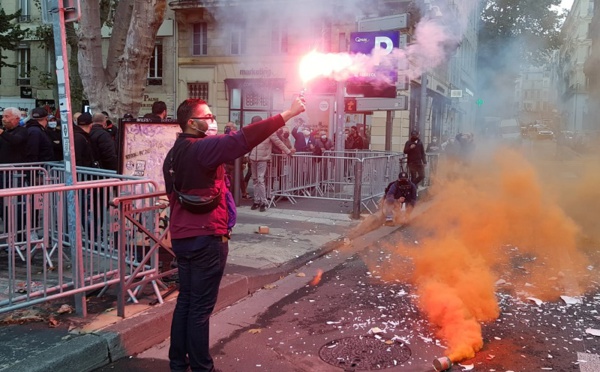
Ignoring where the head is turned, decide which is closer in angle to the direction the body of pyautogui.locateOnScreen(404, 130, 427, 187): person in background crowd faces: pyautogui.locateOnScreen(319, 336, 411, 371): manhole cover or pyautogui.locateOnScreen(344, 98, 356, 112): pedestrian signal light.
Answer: the manhole cover

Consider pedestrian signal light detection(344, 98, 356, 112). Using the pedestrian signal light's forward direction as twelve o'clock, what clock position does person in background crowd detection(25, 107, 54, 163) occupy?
The person in background crowd is roughly at 1 o'clock from the pedestrian signal light.

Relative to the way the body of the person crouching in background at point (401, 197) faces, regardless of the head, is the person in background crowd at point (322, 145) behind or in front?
behind

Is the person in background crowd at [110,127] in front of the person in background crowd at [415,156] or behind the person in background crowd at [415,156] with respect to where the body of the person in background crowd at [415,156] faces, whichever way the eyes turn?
in front

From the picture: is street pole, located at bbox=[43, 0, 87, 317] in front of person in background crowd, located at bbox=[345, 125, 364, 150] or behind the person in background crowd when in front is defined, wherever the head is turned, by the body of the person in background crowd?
in front

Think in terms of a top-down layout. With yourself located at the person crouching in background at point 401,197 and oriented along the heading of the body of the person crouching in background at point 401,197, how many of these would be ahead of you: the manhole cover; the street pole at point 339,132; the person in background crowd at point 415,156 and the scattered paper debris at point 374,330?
2

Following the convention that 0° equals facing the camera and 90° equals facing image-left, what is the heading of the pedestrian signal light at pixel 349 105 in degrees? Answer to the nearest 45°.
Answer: approximately 0°

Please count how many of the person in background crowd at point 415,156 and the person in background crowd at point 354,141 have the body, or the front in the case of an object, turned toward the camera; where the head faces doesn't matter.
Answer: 2

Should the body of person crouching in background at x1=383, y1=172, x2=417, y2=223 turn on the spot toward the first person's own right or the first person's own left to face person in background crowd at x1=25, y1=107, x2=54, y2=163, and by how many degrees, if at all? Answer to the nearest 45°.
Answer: approximately 45° to the first person's own right

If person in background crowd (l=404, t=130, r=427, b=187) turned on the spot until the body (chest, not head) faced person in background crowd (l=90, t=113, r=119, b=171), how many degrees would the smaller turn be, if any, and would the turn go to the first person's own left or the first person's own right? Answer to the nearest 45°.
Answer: approximately 45° to the first person's own right
